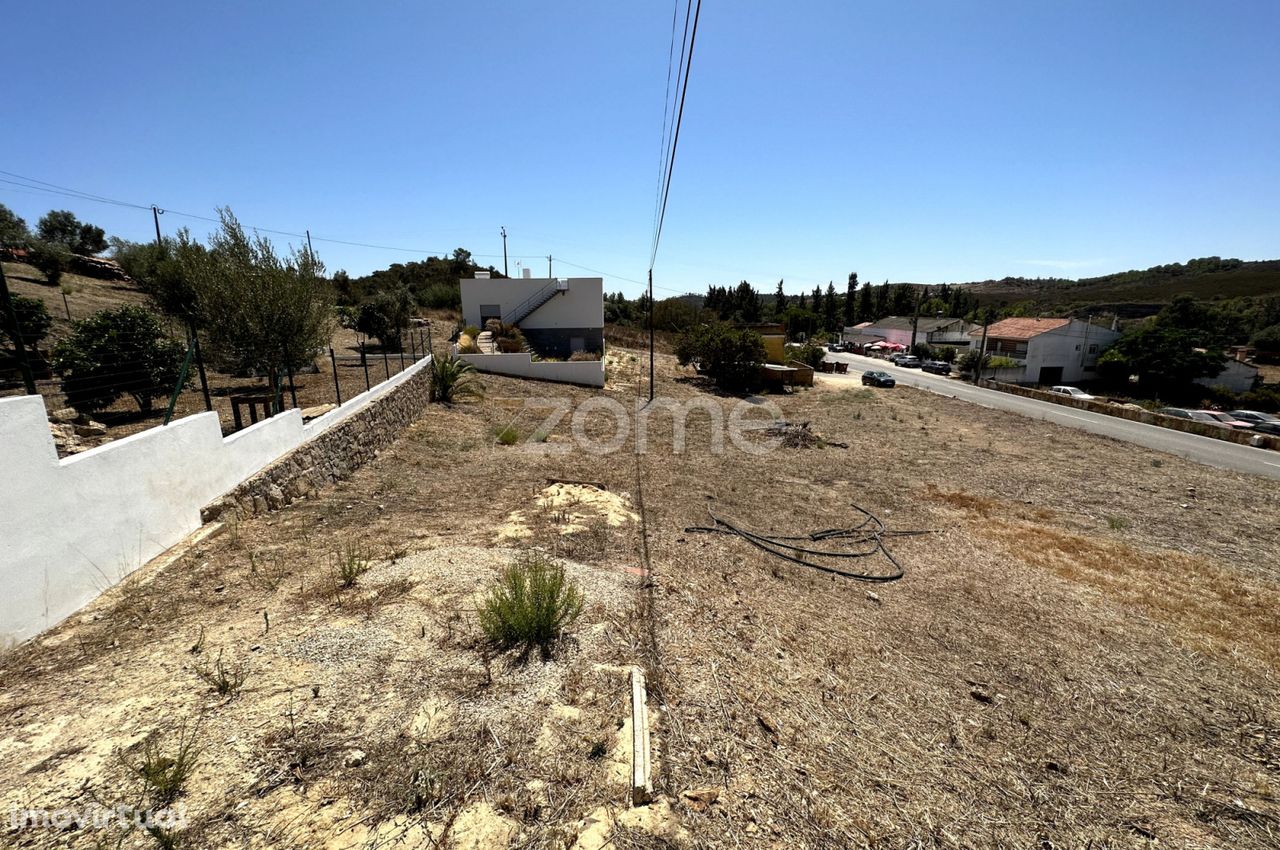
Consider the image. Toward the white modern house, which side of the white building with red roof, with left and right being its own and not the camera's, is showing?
front

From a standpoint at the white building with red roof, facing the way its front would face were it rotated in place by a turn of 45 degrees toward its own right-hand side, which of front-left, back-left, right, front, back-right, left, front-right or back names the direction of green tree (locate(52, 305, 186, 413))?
left

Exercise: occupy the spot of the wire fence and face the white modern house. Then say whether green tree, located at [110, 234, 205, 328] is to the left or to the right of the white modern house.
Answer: left

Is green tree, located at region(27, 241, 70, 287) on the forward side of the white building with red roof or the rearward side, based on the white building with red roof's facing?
on the forward side

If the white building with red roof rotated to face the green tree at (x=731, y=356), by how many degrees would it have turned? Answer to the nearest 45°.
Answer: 0° — it already faces it

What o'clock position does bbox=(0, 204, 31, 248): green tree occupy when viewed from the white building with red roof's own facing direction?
The green tree is roughly at 12 o'clock from the white building with red roof.

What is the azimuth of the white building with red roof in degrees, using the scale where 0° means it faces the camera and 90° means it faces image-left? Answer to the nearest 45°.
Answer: approximately 45°

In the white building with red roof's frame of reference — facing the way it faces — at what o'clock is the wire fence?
The wire fence is roughly at 11 o'clock from the white building with red roof.

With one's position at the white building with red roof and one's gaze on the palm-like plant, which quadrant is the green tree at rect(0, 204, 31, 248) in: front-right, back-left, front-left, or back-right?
front-right

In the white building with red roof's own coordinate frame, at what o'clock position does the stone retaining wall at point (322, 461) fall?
The stone retaining wall is roughly at 11 o'clock from the white building with red roof.

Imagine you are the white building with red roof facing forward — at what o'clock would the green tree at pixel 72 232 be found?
The green tree is roughly at 12 o'clock from the white building with red roof.

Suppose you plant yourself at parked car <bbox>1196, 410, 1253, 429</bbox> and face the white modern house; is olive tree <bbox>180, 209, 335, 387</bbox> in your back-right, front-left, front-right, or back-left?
front-left

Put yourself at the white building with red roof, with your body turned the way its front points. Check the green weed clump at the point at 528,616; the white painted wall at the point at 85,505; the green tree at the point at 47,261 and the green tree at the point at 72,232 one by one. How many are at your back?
0

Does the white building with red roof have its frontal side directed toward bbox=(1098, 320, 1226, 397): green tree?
no

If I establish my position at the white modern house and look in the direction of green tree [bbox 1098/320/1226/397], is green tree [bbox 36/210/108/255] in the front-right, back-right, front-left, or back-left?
back-left
